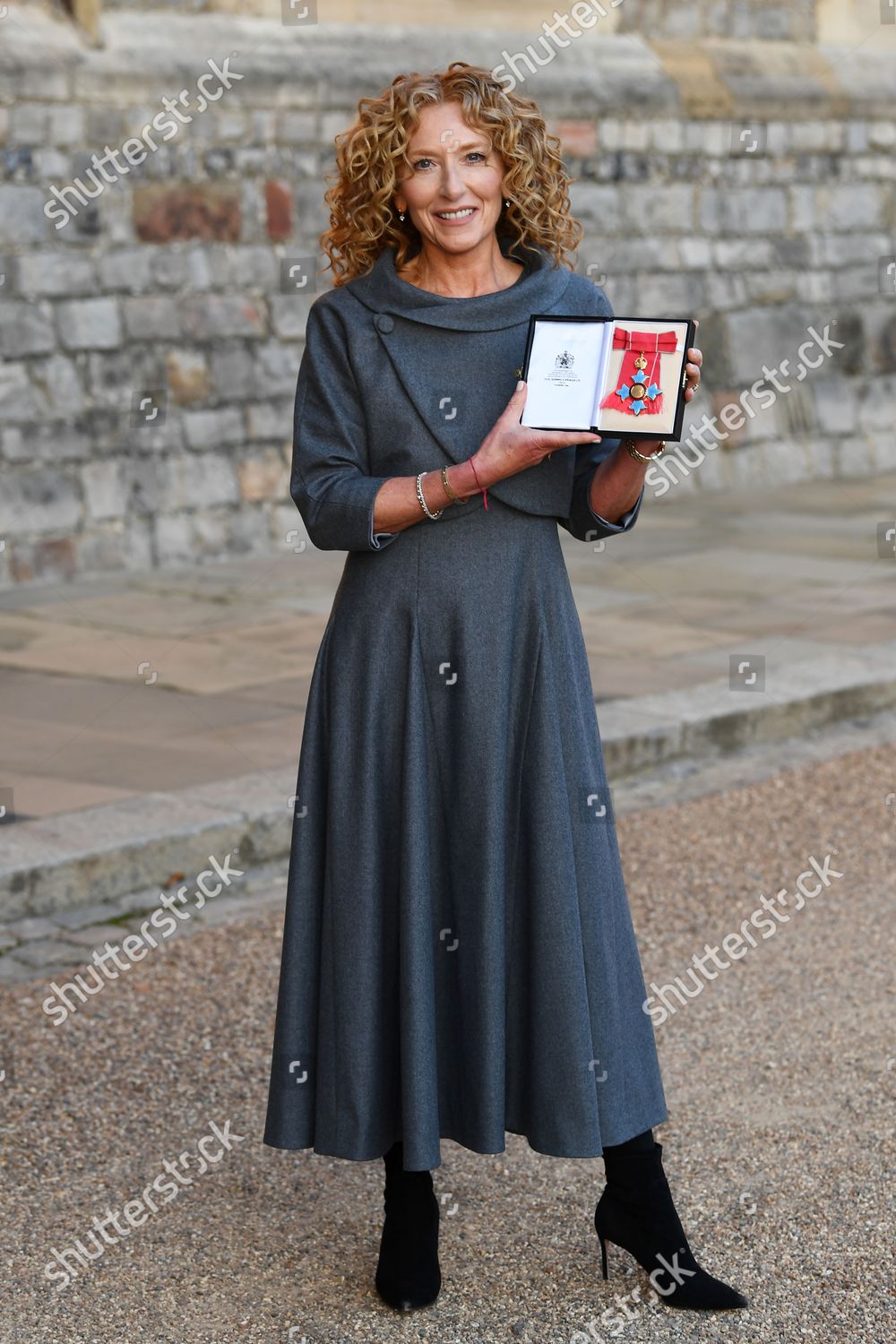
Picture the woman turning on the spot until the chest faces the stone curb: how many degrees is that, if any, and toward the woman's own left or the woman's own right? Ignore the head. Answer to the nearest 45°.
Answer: approximately 180°

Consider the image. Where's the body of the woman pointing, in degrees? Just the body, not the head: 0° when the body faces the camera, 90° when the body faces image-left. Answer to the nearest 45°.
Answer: approximately 0°
